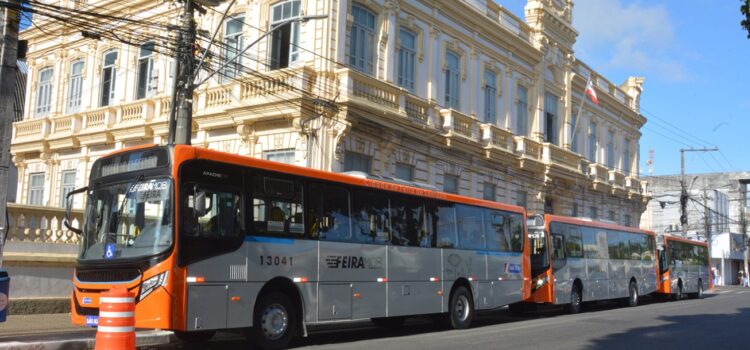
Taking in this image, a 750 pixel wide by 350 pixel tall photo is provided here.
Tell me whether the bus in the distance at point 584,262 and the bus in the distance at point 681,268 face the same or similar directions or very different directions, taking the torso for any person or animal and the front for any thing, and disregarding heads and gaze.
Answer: same or similar directions

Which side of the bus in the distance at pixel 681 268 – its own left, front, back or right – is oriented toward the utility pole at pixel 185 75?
front

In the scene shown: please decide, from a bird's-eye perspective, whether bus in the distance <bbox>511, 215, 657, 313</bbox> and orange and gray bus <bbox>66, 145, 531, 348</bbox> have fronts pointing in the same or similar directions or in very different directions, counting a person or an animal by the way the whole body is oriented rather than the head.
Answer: same or similar directions

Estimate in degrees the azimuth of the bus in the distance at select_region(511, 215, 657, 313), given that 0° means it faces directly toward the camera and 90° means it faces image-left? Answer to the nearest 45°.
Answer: approximately 45°

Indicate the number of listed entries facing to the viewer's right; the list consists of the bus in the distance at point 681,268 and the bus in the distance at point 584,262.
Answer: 0

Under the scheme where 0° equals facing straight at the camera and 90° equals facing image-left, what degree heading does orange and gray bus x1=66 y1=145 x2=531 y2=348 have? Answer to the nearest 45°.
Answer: approximately 45°

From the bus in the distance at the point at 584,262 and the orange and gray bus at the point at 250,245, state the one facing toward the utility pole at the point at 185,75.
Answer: the bus in the distance

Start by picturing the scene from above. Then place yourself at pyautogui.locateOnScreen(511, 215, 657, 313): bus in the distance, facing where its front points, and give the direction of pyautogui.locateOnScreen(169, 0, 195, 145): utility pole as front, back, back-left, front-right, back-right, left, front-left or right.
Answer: front

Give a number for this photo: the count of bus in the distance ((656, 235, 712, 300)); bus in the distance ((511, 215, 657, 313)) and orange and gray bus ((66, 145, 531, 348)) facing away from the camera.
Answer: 0

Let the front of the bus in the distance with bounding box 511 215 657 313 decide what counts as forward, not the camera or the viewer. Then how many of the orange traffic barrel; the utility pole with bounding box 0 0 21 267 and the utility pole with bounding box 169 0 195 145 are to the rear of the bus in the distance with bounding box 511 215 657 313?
0

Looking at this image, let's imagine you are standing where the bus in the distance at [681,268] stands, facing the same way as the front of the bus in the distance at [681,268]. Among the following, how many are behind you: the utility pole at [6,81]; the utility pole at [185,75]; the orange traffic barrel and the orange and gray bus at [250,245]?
0

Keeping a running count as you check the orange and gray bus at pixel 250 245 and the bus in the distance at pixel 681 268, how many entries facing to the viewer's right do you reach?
0

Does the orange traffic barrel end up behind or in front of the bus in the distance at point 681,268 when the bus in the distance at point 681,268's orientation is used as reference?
in front

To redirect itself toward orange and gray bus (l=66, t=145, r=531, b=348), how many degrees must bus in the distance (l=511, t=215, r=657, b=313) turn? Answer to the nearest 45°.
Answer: approximately 45° to its left

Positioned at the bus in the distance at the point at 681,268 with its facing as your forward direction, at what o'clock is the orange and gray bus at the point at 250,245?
The orange and gray bus is roughly at 11 o'clock from the bus in the distance.

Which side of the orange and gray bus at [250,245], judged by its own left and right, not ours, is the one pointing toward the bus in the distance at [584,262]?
back

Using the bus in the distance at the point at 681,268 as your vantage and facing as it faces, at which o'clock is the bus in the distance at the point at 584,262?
the bus in the distance at the point at 584,262 is roughly at 11 o'clock from the bus in the distance at the point at 681,268.

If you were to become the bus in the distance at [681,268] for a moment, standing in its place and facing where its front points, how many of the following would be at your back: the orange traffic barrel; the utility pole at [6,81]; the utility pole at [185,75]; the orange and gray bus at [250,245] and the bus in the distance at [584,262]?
0

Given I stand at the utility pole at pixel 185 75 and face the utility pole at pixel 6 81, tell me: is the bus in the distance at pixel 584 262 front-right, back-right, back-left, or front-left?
back-left
